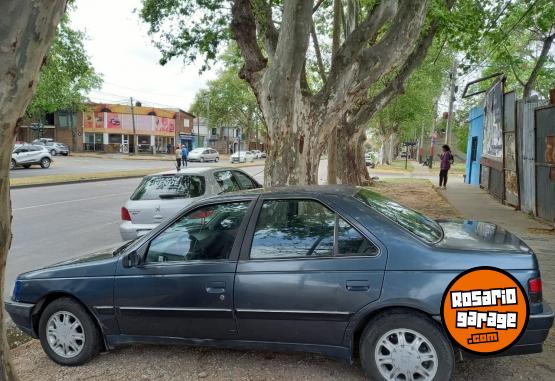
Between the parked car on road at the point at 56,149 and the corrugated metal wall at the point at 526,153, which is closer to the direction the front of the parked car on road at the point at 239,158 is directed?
the parked car on road

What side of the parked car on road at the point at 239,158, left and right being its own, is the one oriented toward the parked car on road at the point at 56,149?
front

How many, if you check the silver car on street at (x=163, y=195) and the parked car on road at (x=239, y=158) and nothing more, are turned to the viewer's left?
1

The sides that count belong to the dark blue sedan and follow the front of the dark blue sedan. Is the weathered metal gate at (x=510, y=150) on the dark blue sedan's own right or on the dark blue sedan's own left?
on the dark blue sedan's own right

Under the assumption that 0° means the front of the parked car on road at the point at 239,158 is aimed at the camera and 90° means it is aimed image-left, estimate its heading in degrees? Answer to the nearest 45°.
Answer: approximately 90°

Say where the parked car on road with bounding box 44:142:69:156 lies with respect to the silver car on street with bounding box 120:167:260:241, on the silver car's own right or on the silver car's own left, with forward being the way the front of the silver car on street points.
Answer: on the silver car's own left

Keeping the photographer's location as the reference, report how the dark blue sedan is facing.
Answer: facing to the left of the viewer

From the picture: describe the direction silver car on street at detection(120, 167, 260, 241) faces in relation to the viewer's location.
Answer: facing away from the viewer and to the right of the viewer

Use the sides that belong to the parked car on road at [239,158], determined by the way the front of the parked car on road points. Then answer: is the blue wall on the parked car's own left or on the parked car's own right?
on the parked car's own left

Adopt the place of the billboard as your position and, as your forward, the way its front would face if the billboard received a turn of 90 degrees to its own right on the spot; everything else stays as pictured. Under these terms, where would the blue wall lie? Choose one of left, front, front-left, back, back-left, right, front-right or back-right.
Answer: front-right
